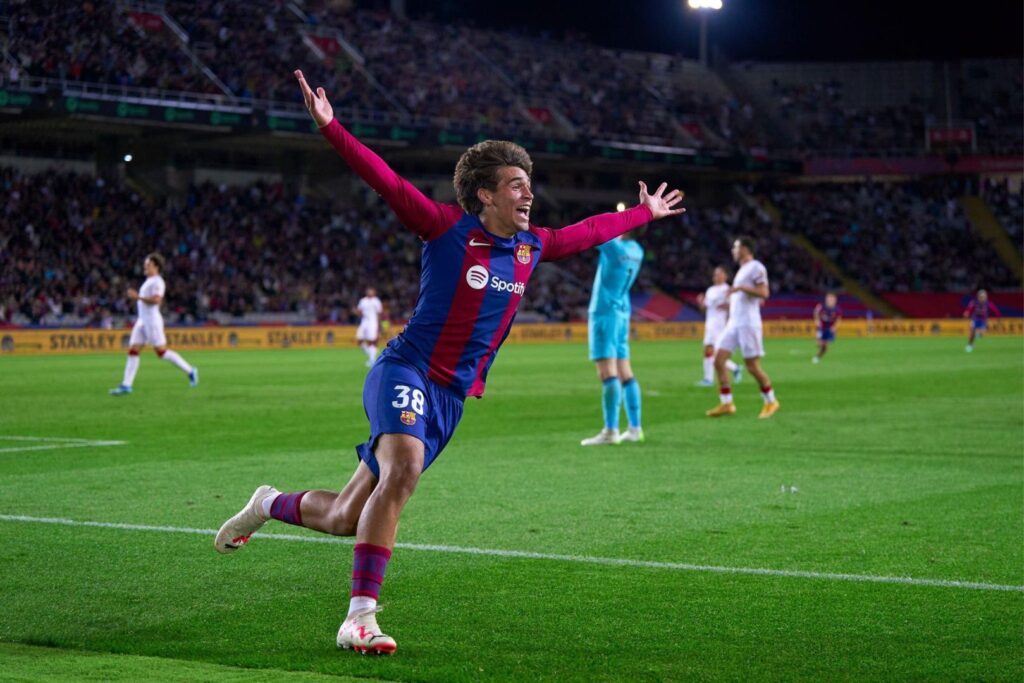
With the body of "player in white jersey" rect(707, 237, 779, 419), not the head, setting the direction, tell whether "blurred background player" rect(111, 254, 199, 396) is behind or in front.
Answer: in front

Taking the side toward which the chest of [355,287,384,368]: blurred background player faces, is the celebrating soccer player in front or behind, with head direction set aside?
in front

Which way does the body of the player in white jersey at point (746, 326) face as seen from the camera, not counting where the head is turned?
to the viewer's left

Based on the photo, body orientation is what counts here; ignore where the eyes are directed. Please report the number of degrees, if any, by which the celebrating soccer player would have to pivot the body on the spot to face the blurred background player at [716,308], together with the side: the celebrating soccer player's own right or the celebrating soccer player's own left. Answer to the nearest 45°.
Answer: approximately 135° to the celebrating soccer player's own left

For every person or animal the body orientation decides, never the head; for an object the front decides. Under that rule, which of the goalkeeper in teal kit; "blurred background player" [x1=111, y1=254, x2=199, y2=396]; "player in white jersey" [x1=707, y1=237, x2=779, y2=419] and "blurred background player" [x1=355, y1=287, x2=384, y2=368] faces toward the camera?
"blurred background player" [x1=355, y1=287, x2=384, y2=368]

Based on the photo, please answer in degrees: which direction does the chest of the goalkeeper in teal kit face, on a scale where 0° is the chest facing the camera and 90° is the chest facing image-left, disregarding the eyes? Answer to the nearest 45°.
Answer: approximately 135°
